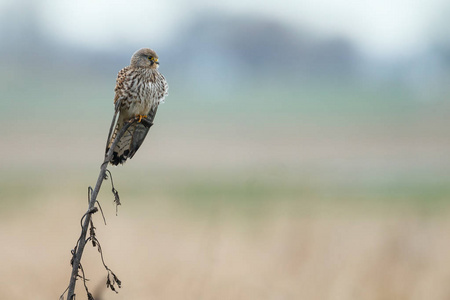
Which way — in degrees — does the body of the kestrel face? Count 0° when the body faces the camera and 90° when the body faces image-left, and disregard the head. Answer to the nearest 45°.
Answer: approximately 315°
